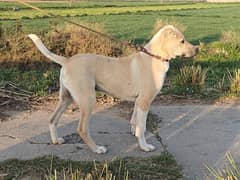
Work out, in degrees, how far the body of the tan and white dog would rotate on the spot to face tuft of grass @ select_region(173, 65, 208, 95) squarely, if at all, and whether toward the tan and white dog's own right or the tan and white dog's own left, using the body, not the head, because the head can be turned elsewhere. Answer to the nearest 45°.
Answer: approximately 45° to the tan and white dog's own left

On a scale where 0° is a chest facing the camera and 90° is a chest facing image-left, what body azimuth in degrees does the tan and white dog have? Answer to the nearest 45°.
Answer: approximately 270°
